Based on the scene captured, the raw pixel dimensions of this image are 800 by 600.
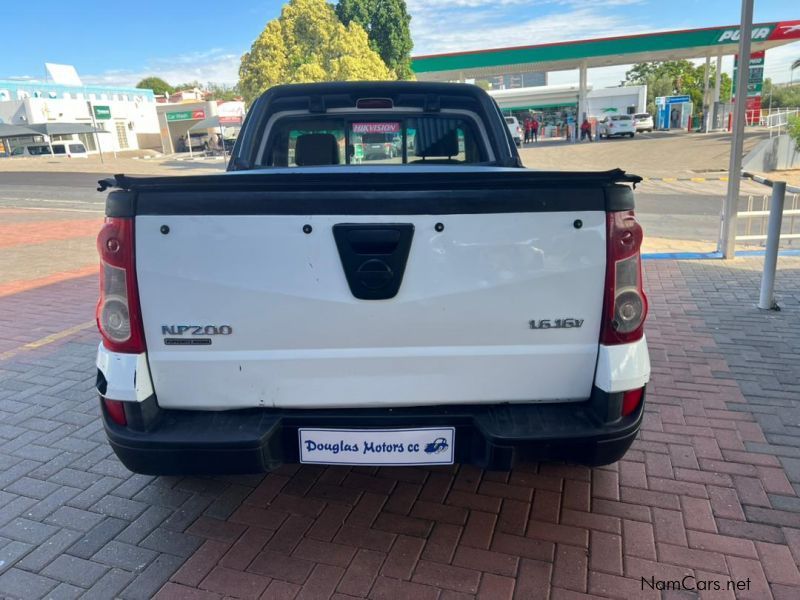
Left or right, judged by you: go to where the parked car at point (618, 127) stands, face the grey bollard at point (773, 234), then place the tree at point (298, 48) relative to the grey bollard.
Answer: right

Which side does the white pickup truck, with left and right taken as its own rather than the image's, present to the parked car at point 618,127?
front

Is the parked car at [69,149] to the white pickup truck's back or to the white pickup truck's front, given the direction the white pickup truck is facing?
to the front

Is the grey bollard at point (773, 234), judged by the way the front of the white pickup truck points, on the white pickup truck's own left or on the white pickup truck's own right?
on the white pickup truck's own right

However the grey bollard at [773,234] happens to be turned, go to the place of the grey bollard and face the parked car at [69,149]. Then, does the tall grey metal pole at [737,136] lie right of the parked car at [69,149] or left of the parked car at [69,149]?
right

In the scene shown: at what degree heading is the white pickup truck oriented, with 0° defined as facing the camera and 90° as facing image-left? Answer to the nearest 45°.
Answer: approximately 180°

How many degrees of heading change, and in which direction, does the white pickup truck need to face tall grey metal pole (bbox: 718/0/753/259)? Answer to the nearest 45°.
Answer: approximately 45° to its right

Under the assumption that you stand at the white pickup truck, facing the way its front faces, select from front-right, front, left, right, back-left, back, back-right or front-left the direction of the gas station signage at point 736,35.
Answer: front-right

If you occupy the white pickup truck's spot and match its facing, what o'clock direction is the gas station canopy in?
The gas station canopy is roughly at 1 o'clock from the white pickup truck.

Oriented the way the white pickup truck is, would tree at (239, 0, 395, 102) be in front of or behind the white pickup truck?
in front
